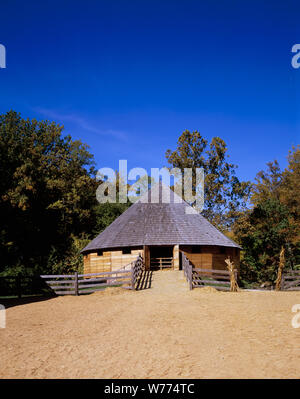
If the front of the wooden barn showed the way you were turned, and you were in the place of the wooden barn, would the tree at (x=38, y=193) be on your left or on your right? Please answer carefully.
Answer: on your right

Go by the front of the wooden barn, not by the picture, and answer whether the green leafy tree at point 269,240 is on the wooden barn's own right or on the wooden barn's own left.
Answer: on the wooden barn's own left

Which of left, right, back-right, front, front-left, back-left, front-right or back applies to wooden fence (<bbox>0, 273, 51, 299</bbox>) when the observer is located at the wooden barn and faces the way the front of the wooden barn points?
front-right

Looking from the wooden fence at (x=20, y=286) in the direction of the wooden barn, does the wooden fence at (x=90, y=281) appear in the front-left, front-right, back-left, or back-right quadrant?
front-right

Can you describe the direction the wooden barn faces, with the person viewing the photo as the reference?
facing the viewer

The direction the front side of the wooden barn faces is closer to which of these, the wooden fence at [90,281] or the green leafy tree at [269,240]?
the wooden fence

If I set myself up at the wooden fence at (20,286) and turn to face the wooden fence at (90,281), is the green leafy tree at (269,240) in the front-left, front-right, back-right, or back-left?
front-left

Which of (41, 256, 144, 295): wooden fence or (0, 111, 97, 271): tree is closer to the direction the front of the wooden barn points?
the wooden fence

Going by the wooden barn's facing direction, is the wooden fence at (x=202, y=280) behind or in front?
in front
